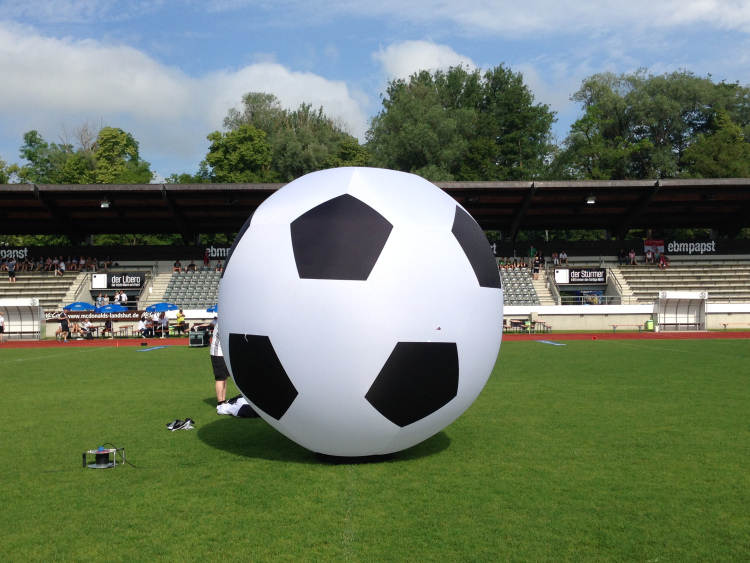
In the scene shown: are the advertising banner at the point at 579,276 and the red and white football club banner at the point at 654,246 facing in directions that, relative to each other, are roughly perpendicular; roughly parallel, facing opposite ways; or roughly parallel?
roughly parallel

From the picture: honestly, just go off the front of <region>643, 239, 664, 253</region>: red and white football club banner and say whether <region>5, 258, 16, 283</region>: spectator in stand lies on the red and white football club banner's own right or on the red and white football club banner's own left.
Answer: on the red and white football club banner's own right

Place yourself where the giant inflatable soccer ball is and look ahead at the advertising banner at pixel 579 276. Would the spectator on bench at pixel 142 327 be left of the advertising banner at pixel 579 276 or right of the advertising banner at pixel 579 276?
left

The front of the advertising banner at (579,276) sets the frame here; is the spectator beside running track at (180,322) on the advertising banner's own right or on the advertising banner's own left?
on the advertising banner's own right

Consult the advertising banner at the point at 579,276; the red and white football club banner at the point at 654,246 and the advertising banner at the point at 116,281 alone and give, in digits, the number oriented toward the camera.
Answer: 3

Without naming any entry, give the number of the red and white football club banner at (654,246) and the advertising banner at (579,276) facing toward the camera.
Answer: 2

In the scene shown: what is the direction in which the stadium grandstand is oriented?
toward the camera

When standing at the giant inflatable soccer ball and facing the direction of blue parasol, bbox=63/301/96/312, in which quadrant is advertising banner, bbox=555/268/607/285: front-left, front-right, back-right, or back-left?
front-right

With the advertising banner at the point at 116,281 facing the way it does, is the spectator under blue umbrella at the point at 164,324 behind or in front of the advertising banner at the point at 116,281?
in front

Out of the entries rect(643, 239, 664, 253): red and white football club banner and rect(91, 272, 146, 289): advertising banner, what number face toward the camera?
2

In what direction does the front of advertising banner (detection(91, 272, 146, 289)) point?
toward the camera

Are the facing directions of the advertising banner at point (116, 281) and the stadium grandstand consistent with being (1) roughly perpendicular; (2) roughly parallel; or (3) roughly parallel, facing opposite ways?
roughly parallel

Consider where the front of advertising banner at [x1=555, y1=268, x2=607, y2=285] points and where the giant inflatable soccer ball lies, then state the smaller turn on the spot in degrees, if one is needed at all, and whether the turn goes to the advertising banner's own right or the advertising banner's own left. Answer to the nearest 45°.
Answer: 0° — it already faces it
